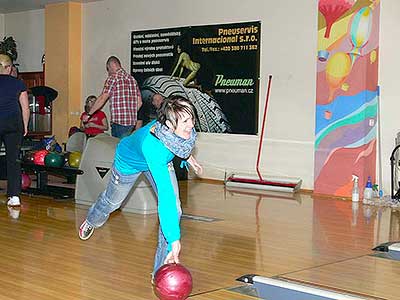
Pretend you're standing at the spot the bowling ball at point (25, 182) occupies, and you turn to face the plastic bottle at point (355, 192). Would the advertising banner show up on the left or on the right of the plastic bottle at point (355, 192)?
left

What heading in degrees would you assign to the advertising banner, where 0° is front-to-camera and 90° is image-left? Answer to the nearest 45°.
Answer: approximately 45°

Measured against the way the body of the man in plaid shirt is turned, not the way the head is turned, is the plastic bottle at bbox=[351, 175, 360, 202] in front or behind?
behind

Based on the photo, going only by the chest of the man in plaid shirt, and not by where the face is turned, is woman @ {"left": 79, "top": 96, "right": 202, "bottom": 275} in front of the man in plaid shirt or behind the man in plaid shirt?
behind

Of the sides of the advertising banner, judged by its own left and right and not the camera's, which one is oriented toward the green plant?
right

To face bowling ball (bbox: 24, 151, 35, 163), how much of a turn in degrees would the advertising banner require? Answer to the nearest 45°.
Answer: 0° — it already faces it

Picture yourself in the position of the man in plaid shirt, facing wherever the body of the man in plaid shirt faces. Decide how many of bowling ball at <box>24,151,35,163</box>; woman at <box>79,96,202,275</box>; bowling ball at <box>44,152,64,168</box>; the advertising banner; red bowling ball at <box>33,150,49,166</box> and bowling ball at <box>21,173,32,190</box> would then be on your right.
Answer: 1

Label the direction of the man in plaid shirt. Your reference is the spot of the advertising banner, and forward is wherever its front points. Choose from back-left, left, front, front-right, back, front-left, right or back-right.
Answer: front

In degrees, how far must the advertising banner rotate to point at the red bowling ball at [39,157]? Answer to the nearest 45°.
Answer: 0° — it already faces it

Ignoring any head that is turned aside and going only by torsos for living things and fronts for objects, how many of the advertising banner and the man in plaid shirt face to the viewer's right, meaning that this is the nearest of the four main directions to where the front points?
0

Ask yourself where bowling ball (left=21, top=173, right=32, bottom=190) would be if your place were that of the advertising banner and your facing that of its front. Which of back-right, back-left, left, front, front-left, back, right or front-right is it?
front

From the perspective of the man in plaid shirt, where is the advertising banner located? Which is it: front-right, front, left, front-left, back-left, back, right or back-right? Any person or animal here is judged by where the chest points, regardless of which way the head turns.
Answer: right

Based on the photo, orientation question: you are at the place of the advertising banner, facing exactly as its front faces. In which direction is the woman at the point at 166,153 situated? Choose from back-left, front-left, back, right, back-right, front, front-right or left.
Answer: front-left

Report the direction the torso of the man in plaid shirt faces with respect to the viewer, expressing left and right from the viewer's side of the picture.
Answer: facing away from the viewer and to the left of the viewer

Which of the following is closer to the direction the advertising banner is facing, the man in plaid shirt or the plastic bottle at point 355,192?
the man in plaid shirt
